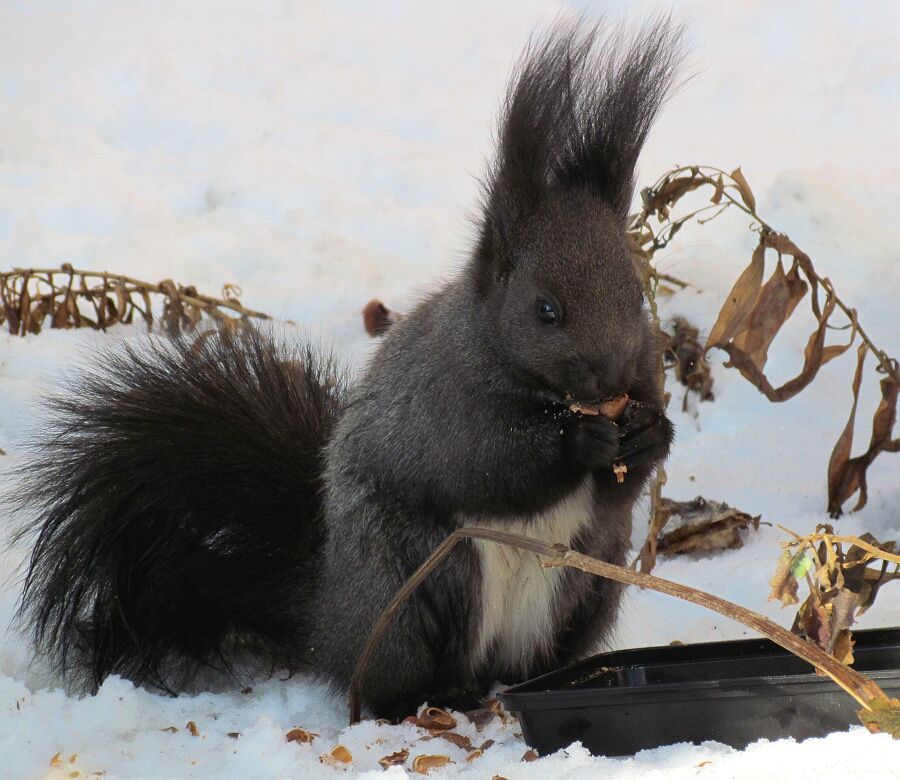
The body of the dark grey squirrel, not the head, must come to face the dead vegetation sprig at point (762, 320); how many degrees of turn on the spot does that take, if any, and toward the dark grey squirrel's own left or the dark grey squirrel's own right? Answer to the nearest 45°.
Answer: approximately 90° to the dark grey squirrel's own left

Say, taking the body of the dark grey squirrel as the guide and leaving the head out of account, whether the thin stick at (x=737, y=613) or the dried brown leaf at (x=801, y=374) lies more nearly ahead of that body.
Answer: the thin stick

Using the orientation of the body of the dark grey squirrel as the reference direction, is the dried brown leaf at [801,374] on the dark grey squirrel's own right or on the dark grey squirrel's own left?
on the dark grey squirrel's own left

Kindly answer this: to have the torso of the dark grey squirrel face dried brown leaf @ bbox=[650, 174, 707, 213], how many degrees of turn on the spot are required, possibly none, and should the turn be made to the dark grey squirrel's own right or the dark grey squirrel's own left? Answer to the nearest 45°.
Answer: approximately 90° to the dark grey squirrel's own left

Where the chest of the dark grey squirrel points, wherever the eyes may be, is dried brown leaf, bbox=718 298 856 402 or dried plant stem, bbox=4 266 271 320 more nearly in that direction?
the dried brown leaf

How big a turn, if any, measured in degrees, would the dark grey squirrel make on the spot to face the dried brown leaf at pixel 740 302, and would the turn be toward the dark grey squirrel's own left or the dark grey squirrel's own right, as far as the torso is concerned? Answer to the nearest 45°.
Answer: approximately 90° to the dark grey squirrel's own left

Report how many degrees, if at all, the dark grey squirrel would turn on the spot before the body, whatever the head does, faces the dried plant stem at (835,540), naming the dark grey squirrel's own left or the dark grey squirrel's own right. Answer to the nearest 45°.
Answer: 0° — it already faces it

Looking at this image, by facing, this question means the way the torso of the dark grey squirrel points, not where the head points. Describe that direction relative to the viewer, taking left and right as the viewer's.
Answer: facing the viewer and to the right of the viewer

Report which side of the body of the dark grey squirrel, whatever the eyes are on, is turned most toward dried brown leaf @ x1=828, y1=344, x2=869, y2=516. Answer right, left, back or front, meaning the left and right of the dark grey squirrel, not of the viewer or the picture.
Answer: left

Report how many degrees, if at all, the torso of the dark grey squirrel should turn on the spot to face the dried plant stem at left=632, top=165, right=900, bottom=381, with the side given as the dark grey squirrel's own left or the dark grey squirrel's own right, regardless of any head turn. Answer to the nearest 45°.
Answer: approximately 90° to the dark grey squirrel's own left

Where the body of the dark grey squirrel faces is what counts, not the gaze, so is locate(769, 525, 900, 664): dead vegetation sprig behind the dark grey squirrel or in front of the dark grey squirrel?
in front

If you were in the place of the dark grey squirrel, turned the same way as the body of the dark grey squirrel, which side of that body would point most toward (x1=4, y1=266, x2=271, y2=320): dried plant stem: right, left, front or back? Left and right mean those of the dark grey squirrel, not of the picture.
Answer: back
